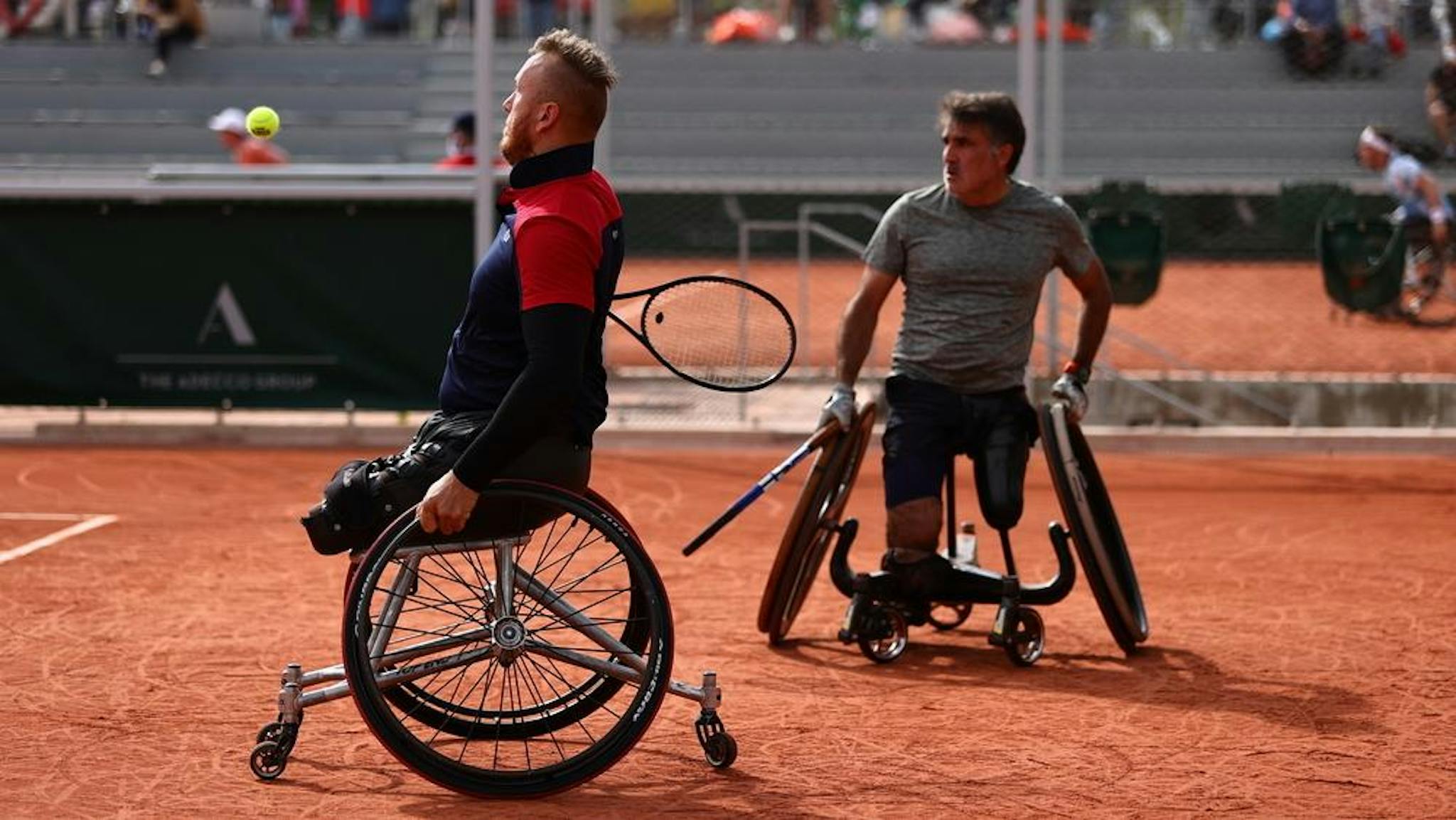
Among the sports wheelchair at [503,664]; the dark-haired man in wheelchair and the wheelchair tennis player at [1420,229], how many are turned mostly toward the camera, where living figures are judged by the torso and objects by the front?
1

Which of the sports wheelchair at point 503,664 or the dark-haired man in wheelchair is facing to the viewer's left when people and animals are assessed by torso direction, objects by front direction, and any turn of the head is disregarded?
the sports wheelchair

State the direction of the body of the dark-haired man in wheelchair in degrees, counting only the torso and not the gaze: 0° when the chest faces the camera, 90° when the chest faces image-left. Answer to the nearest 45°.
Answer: approximately 0°

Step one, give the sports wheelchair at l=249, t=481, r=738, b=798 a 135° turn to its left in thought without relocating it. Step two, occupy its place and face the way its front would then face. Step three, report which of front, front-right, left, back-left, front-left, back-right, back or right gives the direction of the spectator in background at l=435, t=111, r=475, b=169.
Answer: back-left

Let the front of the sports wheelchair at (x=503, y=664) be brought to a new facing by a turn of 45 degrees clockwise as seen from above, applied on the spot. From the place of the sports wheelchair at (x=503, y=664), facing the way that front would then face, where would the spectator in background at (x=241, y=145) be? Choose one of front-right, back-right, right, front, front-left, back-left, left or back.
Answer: front-right

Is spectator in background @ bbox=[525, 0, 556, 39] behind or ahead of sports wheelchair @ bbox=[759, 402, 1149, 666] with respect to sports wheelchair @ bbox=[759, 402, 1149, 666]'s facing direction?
behind

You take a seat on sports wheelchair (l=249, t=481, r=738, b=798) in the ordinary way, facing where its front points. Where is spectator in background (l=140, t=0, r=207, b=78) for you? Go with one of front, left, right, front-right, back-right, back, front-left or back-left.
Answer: right

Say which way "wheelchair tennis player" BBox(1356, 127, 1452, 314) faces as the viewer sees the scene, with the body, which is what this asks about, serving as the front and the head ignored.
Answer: to the viewer's left

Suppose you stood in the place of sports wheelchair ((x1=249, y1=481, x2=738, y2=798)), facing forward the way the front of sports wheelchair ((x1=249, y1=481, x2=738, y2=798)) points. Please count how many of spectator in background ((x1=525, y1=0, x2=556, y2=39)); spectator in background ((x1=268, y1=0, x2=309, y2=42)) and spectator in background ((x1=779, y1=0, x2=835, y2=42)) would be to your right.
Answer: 3

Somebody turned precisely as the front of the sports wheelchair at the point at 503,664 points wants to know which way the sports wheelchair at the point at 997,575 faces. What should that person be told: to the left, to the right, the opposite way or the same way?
to the left

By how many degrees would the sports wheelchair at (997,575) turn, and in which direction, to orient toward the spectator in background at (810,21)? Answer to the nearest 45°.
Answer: approximately 180°

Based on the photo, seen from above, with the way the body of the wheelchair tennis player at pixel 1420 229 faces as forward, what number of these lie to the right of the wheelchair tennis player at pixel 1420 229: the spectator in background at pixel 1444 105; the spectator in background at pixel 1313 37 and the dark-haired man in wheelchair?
2

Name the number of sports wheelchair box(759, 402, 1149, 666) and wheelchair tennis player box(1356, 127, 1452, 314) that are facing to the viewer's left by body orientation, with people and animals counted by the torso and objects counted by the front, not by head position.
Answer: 1

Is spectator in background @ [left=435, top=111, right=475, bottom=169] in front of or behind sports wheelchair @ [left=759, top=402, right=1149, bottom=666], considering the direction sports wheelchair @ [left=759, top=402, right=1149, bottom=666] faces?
behind

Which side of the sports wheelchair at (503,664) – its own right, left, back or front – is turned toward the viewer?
left

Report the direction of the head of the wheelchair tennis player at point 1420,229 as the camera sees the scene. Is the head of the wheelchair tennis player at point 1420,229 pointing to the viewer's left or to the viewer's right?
to the viewer's left

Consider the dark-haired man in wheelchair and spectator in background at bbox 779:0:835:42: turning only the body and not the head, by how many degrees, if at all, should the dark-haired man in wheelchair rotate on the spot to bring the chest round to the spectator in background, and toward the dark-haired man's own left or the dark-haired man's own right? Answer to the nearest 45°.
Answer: approximately 180°
